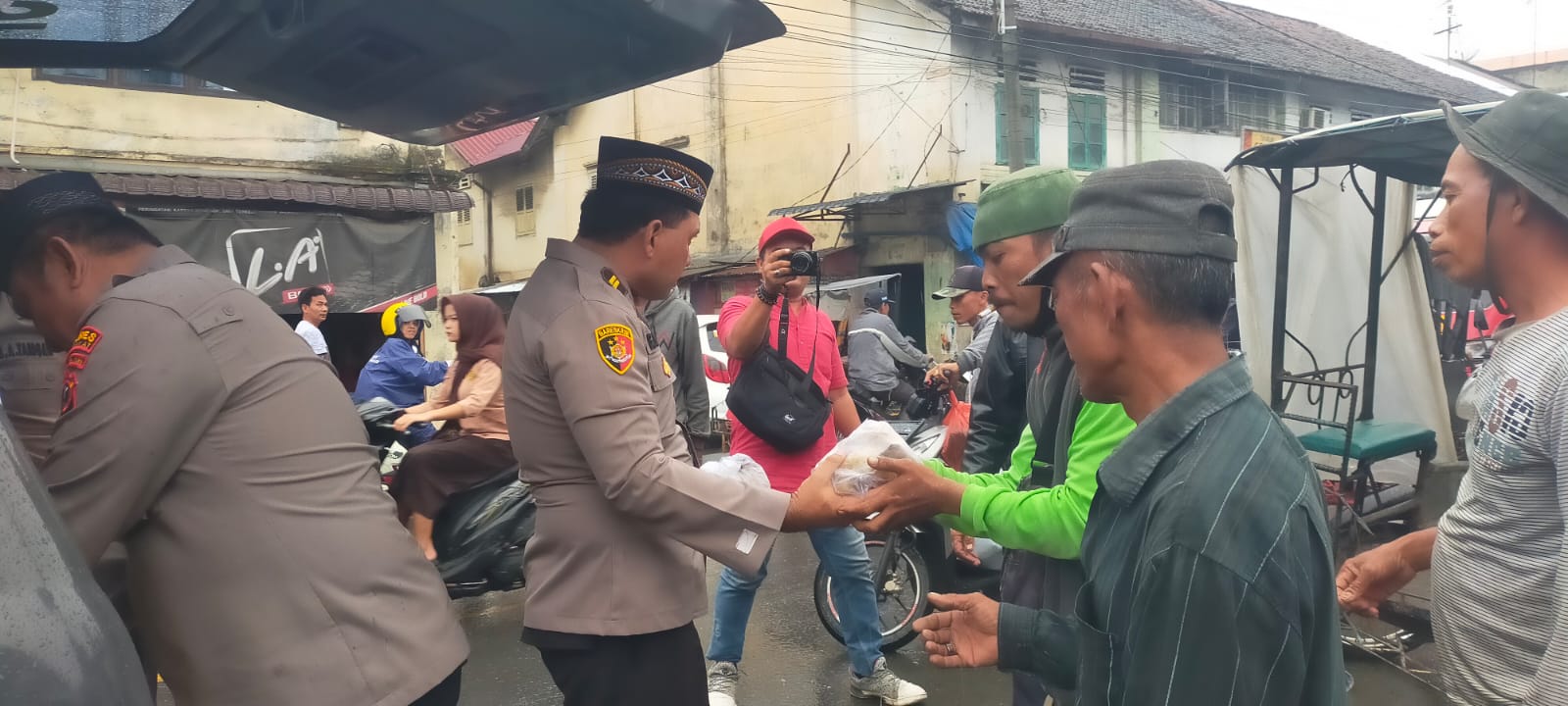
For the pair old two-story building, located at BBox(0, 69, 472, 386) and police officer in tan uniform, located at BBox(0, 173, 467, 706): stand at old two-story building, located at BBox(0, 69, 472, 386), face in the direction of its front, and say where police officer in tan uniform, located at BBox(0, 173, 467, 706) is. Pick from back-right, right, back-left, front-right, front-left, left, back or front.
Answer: front-right

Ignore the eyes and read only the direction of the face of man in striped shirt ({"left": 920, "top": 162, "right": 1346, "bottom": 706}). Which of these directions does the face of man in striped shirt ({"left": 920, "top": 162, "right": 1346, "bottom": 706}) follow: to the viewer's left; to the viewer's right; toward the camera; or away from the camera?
to the viewer's left

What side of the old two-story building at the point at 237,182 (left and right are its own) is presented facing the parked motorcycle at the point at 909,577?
front

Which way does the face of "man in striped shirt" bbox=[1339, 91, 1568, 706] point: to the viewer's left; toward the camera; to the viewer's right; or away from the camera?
to the viewer's left

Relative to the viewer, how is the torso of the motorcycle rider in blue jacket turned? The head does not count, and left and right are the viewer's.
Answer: facing to the right of the viewer

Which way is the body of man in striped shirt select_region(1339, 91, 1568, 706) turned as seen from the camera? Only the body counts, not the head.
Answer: to the viewer's left

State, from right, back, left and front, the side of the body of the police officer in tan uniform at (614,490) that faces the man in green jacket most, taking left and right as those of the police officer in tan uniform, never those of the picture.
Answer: front

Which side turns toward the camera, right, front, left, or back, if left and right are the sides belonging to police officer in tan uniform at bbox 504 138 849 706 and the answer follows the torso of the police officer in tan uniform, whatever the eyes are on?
right

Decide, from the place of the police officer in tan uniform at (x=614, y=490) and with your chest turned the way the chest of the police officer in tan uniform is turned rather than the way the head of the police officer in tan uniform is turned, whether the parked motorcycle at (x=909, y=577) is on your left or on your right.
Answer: on your left

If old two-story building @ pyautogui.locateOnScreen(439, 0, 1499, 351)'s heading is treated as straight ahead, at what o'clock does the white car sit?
The white car is roughly at 2 o'clock from the old two-story building.

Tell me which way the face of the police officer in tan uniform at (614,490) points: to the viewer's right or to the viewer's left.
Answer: to the viewer's right
